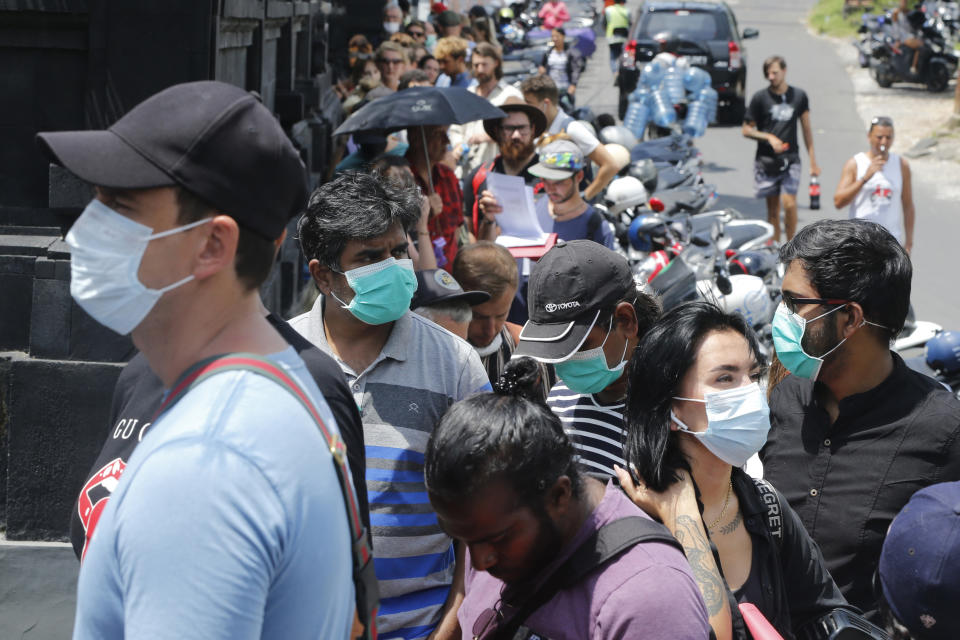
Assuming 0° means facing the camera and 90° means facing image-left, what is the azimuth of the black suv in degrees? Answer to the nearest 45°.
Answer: approximately 180°

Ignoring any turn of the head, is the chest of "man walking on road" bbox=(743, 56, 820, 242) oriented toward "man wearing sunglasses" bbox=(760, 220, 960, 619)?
yes

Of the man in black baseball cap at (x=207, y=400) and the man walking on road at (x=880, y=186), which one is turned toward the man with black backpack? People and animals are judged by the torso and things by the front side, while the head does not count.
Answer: the man walking on road

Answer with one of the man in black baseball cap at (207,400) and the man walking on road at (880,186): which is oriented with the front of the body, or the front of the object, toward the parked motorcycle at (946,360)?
the man walking on road

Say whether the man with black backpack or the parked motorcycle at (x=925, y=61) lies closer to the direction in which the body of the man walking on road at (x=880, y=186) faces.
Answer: the man with black backpack

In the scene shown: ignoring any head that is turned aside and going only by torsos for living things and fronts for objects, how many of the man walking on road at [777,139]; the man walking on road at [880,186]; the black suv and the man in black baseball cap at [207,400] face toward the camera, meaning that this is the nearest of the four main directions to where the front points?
2

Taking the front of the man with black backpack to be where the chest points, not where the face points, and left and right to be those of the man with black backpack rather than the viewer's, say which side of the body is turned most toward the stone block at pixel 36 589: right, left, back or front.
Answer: right

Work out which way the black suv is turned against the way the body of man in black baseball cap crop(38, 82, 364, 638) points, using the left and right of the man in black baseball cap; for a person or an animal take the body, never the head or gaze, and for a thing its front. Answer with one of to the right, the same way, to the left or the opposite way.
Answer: to the right

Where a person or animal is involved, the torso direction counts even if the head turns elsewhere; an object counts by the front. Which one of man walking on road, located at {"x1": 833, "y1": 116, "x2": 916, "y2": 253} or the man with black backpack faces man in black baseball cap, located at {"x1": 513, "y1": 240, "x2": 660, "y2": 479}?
the man walking on road

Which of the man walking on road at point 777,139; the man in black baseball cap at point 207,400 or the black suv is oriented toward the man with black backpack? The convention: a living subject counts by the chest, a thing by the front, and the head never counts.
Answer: the man walking on road
